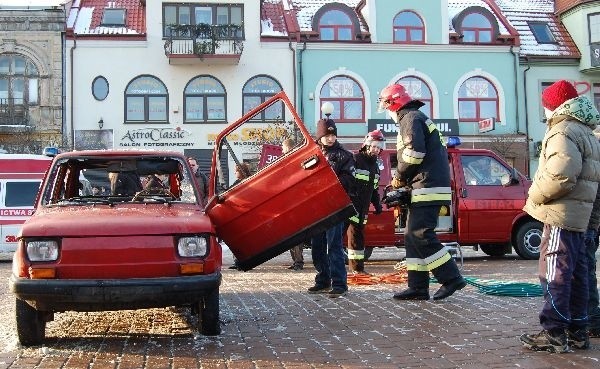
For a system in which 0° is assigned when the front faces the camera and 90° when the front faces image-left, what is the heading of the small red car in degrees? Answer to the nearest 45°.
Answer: approximately 0°

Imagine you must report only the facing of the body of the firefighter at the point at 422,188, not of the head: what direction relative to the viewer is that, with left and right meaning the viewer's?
facing to the left of the viewer

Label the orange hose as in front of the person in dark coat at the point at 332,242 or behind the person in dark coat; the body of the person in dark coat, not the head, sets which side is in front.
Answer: behind

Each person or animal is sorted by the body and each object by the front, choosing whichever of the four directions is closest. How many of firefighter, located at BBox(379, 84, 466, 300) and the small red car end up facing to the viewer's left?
1

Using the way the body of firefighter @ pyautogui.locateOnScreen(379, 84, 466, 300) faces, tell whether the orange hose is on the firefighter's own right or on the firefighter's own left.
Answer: on the firefighter's own right
